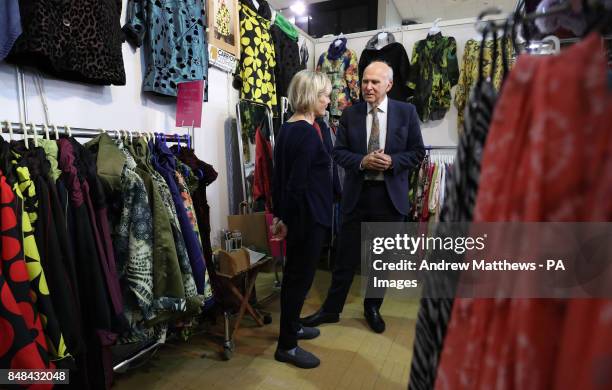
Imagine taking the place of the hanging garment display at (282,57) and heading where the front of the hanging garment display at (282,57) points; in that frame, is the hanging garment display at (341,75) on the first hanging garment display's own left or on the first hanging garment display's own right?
on the first hanging garment display's own left

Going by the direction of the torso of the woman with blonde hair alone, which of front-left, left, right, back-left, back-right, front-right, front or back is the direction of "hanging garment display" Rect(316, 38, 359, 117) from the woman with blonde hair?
left

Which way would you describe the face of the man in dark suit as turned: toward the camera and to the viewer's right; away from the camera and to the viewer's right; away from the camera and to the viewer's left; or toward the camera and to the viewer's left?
toward the camera and to the viewer's left

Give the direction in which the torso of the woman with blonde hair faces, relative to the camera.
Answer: to the viewer's right

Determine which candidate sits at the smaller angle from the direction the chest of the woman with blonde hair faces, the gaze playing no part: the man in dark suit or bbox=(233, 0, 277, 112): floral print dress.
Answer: the man in dark suit

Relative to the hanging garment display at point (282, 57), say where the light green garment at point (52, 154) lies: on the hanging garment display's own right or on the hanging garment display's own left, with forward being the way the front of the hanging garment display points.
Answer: on the hanging garment display's own right

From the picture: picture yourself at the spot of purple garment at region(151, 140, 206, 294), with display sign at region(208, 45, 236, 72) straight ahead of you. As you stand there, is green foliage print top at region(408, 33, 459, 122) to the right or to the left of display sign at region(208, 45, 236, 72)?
right

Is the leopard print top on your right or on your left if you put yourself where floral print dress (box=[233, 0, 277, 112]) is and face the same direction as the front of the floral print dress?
on your right

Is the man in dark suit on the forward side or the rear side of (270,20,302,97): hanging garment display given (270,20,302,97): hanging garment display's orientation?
on the forward side

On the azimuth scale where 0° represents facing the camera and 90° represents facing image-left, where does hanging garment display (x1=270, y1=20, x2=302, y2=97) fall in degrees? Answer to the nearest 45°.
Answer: approximately 315°

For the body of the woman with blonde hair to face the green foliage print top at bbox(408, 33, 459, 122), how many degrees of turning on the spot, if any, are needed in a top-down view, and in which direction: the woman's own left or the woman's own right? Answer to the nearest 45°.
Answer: approximately 45° to the woman's own left

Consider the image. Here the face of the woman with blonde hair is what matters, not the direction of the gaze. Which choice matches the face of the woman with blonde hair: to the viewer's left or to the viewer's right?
to the viewer's right

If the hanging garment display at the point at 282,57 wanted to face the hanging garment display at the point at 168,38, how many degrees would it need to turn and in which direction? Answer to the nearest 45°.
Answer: approximately 90° to its right
